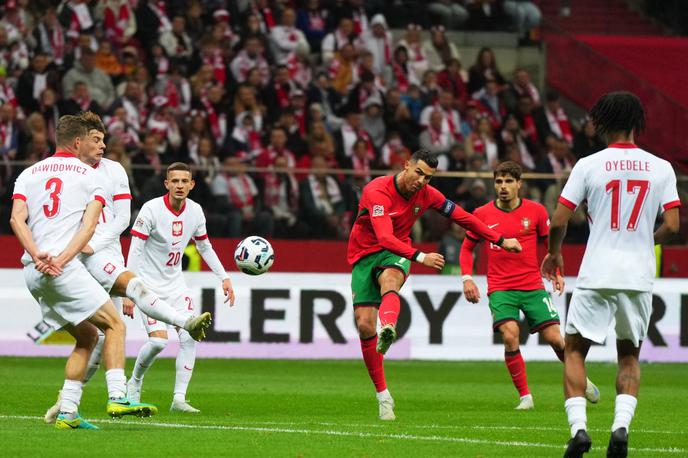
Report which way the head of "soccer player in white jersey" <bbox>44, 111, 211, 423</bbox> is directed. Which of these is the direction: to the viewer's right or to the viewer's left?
to the viewer's right

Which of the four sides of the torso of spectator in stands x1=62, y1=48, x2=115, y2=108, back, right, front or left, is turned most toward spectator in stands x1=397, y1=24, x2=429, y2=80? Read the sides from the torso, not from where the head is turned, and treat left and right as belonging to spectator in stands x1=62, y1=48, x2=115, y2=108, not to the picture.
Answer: left

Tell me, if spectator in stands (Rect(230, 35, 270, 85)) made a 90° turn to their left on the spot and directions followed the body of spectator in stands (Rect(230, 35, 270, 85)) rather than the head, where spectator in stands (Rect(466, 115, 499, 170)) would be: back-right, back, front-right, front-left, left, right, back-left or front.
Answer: front

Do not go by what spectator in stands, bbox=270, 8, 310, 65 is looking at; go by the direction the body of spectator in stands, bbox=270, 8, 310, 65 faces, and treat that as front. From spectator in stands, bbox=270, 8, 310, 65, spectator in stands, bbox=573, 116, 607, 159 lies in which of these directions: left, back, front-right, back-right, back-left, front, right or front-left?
left

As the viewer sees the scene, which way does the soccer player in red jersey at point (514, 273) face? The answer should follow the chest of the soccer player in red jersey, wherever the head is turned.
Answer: toward the camera

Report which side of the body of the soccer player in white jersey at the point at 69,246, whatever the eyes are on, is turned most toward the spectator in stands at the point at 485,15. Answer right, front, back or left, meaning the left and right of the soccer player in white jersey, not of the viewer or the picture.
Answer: front

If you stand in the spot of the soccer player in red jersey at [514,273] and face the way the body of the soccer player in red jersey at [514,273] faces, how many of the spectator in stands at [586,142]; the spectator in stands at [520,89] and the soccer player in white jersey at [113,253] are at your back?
2

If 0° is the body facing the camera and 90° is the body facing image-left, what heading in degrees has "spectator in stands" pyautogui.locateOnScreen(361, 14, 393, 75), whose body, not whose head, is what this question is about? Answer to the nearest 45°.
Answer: approximately 0°

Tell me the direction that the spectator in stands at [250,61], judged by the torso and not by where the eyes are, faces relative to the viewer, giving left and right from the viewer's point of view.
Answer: facing the viewer

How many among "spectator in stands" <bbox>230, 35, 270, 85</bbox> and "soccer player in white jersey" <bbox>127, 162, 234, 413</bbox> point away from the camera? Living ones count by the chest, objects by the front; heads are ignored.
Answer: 0

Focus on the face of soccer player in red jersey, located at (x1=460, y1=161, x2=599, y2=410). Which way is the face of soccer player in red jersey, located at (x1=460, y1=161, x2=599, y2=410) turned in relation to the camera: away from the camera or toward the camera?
toward the camera

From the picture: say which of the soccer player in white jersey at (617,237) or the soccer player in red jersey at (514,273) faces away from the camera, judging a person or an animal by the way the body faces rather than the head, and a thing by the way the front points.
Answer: the soccer player in white jersey

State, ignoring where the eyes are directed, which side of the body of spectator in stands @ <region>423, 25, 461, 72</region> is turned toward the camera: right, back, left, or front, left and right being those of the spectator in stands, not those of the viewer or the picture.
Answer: front

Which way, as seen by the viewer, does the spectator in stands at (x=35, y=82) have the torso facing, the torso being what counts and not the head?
toward the camera
